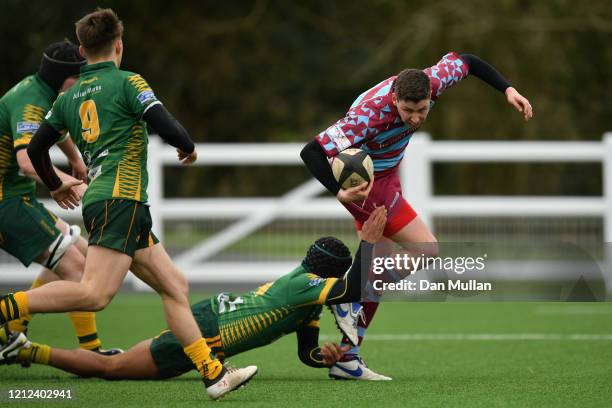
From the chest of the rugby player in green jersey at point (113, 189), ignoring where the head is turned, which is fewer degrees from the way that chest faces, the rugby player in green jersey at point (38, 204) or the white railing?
the white railing

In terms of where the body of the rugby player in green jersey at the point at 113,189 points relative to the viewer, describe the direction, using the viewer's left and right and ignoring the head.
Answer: facing away from the viewer and to the right of the viewer

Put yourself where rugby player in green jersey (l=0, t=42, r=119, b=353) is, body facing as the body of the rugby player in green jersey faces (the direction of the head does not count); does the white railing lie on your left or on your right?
on your left

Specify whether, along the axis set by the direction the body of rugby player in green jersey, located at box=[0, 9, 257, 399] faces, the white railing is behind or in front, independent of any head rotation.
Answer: in front

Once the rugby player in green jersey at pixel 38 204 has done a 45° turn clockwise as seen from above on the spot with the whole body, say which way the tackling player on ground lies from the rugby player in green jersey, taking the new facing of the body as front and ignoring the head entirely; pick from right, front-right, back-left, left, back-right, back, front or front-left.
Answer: front

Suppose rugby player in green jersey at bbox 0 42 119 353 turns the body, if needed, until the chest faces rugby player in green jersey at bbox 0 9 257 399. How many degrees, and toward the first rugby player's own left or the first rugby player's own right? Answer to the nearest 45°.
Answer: approximately 90° to the first rugby player's own right

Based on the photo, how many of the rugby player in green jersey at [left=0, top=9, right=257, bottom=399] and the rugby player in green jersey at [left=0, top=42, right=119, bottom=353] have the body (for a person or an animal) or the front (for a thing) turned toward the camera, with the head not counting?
0

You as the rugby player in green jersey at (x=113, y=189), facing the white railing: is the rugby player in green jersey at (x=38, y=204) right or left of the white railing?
left

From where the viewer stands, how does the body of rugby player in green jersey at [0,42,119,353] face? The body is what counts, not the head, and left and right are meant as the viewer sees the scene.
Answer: facing to the right of the viewer

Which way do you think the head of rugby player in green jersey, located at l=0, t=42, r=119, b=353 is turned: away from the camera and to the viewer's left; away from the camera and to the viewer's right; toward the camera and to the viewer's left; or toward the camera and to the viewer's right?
away from the camera and to the viewer's right
